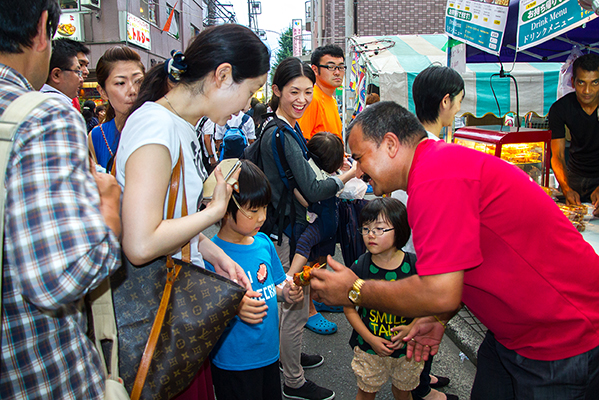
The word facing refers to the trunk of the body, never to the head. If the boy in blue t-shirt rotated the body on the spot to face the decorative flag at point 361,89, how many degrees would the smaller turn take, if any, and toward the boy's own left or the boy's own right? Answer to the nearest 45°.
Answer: approximately 135° to the boy's own left

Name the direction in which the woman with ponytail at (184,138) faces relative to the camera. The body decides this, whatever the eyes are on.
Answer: to the viewer's right

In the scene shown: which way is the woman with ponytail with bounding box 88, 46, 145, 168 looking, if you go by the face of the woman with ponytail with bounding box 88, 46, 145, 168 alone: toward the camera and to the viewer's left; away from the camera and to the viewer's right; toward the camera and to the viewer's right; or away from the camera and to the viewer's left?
toward the camera and to the viewer's right

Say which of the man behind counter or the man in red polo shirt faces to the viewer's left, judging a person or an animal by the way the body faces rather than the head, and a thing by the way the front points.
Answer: the man in red polo shirt

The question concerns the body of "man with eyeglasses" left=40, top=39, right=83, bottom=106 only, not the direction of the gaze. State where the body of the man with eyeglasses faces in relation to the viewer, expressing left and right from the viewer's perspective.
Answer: facing to the right of the viewer

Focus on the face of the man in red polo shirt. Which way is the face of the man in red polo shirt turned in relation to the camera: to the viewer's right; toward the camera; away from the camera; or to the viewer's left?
to the viewer's left

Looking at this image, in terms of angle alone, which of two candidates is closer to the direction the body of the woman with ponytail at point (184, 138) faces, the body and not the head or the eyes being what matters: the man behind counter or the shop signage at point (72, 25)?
the man behind counter
